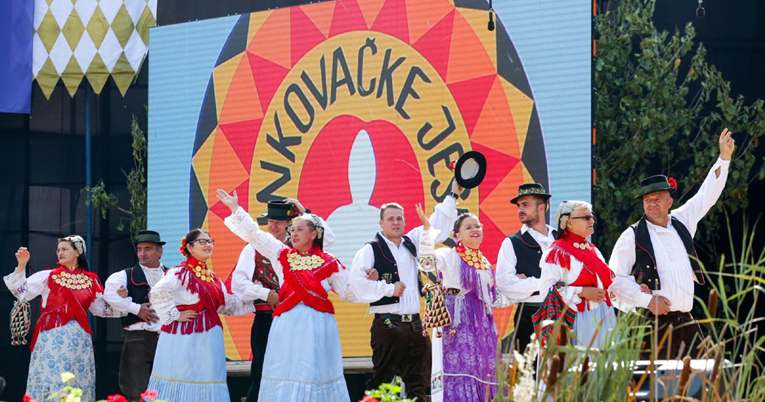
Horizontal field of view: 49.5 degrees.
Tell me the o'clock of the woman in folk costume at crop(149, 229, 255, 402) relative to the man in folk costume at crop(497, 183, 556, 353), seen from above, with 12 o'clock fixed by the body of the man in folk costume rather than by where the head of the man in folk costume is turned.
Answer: The woman in folk costume is roughly at 4 o'clock from the man in folk costume.

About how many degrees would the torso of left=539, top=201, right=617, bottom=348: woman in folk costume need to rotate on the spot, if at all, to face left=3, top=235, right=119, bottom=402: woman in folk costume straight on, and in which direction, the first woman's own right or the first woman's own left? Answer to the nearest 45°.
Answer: approximately 135° to the first woman's own right

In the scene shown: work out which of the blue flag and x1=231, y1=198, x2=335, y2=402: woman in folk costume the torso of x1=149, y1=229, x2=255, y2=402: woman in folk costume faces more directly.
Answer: the x1=231, y1=198, x2=335, y2=402: woman in folk costume

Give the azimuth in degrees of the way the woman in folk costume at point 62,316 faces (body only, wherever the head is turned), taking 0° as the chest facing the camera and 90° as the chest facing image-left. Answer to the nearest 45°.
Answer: approximately 0°
